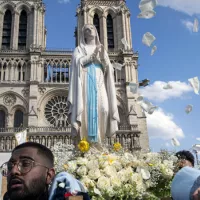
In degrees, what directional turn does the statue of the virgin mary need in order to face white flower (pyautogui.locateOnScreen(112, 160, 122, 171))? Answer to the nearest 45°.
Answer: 0° — it already faces it

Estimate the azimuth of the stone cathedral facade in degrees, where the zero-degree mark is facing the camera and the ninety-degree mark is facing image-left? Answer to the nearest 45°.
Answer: approximately 0°

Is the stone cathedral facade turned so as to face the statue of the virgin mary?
yes

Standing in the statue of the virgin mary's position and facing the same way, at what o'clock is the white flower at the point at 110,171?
The white flower is roughly at 12 o'clock from the statue of the virgin mary.

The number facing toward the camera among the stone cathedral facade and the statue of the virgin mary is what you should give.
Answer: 2

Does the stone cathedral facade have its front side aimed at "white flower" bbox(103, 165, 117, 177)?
yes

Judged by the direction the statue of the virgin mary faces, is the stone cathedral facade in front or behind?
behind

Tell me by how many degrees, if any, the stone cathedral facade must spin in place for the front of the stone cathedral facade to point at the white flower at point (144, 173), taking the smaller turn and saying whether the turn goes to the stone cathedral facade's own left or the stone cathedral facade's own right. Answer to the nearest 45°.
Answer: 0° — it already faces it

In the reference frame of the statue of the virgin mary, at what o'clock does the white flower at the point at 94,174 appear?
The white flower is roughly at 12 o'clock from the statue of the virgin mary.

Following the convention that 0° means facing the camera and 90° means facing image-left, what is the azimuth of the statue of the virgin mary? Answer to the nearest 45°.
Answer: approximately 0°
